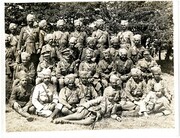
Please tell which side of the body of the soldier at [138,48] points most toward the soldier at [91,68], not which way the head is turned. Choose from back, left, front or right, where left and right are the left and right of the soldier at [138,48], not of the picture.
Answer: right

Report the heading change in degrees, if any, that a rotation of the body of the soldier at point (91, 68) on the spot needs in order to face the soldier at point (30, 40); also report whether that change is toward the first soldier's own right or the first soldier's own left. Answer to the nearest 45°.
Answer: approximately 90° to the first soldier's own right

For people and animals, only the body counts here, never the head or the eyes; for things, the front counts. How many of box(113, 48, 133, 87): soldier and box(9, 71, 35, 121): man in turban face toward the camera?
2

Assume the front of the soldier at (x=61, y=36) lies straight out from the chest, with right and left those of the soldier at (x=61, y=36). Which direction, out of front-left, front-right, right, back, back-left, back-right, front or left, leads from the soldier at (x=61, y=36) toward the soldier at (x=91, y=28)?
left

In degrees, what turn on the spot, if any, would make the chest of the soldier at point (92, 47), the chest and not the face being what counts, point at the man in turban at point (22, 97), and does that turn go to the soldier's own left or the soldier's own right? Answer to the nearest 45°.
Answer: approximately 90° to the soldier's own right

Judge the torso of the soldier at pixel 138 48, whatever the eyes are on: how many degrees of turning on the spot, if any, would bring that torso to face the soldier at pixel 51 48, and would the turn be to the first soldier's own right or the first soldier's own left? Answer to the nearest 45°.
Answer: approximately 90° to the first soldier's own right

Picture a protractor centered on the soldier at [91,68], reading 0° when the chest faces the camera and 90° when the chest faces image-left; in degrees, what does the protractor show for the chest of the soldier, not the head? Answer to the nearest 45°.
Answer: approximately 0°

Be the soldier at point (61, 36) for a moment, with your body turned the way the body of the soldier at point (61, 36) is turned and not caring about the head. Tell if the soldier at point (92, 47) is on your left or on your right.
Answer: on your left

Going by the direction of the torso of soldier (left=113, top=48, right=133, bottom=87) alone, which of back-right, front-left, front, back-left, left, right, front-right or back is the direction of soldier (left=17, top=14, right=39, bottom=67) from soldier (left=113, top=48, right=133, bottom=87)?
right

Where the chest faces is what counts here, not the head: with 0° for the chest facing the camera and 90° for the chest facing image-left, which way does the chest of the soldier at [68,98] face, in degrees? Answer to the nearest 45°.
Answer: approximately 0°
